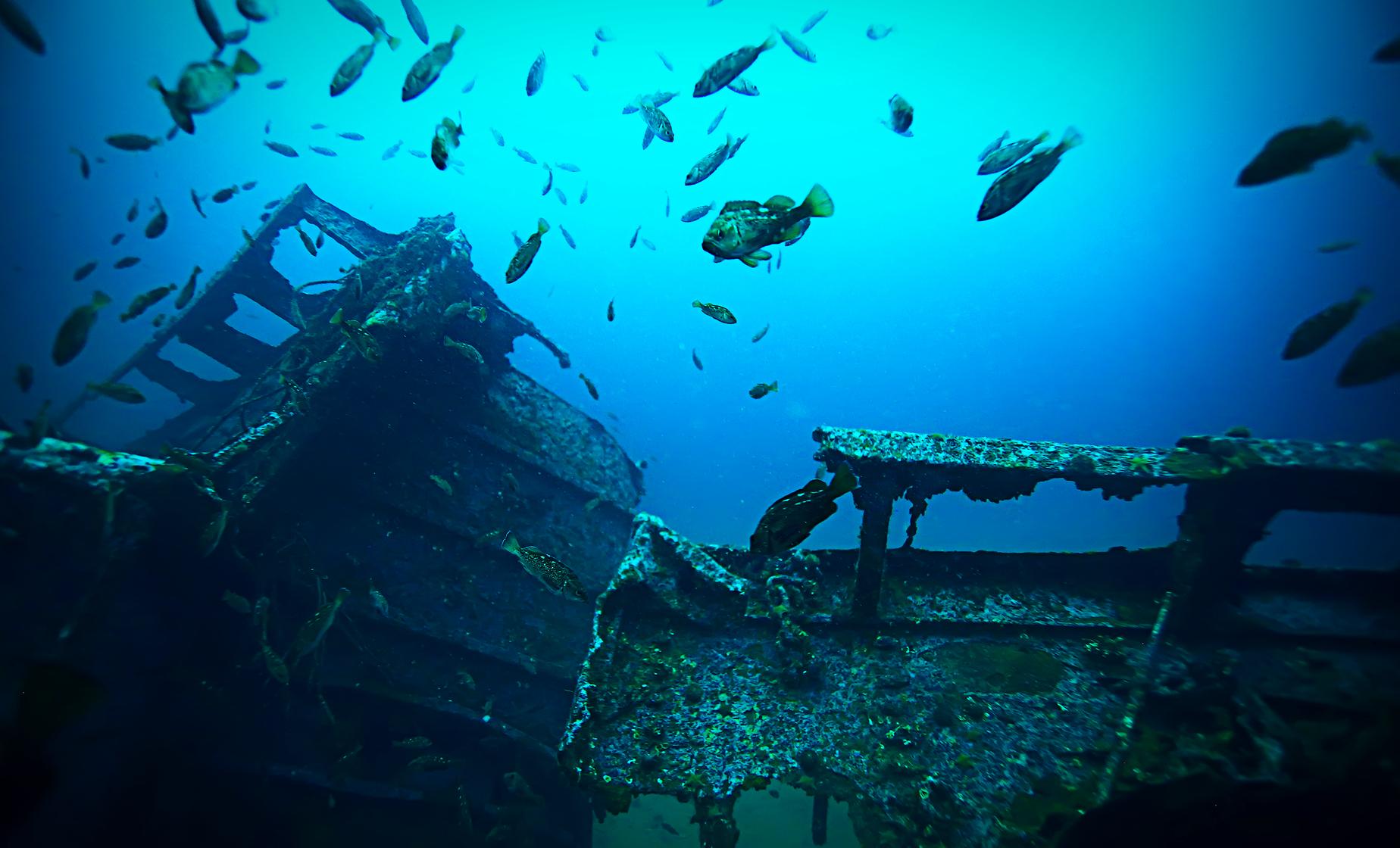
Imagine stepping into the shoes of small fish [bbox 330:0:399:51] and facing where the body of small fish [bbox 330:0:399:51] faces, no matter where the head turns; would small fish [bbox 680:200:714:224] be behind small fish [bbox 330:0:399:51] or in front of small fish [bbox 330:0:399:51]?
behind

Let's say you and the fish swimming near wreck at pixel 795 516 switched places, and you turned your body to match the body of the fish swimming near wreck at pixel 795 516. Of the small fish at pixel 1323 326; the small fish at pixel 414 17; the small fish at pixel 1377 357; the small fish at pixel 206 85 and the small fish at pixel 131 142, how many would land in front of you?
3

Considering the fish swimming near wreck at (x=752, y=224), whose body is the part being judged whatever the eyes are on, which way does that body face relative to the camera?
to the viewer's left

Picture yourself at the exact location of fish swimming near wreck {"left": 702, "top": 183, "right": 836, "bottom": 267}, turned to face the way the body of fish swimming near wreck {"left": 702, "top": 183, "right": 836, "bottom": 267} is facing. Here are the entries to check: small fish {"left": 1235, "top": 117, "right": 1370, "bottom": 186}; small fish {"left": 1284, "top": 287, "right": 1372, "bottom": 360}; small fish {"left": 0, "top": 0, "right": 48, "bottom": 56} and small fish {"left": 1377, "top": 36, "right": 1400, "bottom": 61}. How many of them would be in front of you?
1

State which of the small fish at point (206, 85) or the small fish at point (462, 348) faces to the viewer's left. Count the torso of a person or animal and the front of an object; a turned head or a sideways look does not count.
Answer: the small fish at point (206, 85)

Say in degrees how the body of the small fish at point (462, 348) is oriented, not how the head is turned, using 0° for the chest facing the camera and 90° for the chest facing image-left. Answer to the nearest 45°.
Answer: approximately 270°

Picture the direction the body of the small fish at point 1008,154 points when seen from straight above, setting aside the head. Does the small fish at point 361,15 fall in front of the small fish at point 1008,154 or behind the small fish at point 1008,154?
in front

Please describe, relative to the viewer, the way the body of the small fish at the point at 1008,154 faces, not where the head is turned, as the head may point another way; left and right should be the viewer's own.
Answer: facing to the left of the viewer

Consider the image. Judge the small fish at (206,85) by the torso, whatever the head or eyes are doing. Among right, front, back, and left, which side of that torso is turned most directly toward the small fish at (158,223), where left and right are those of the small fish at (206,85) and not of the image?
right

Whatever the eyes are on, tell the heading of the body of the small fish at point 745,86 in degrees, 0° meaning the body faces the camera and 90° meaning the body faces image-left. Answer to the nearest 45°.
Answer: approximately 90°

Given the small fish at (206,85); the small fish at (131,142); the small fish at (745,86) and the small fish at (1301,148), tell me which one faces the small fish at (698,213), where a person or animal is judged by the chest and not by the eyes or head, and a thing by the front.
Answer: the small fish at (1301,148)

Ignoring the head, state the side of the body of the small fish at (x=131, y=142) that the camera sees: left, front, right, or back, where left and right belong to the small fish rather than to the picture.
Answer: left

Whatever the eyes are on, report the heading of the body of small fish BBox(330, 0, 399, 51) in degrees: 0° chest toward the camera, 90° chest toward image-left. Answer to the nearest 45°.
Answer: approximately 90°

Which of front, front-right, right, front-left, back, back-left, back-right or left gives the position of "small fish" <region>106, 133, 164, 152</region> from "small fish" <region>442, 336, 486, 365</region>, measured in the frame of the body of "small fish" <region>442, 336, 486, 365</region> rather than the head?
back
